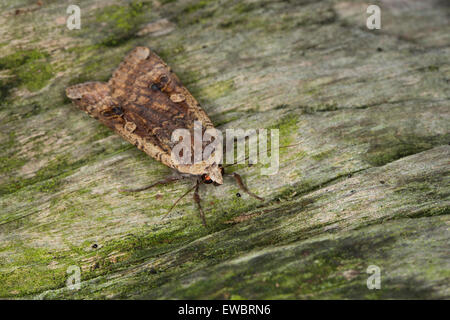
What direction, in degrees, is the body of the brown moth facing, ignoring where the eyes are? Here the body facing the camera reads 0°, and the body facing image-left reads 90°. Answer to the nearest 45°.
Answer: approximately 315°
